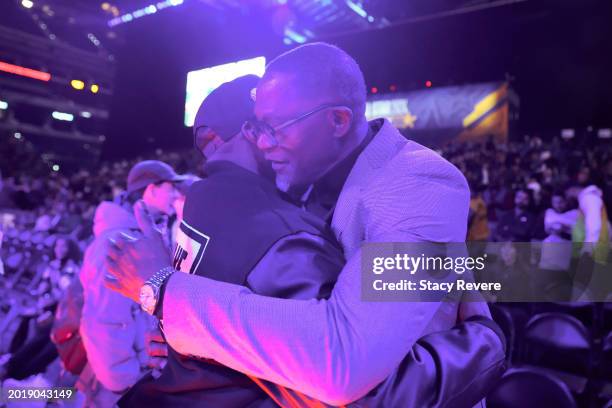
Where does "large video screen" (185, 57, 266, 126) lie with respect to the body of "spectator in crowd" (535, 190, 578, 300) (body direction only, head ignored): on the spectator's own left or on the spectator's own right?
on the spectator's own right

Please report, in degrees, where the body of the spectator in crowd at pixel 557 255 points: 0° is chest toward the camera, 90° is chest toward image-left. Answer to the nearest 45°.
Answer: approximately 0°

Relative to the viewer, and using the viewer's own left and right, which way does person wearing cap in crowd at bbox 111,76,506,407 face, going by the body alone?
facing away from the viewer and to the right of the viewer

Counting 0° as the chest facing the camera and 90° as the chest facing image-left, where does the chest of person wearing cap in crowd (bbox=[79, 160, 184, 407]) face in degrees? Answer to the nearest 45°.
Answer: approximately 270°

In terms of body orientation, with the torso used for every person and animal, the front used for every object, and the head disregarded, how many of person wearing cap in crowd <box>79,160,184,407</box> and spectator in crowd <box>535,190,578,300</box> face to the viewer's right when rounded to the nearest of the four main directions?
1

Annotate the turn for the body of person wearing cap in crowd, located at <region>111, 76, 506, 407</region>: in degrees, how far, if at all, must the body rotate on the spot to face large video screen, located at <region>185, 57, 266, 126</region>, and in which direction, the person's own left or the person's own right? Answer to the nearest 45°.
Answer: approximately 45° to the person's own left
